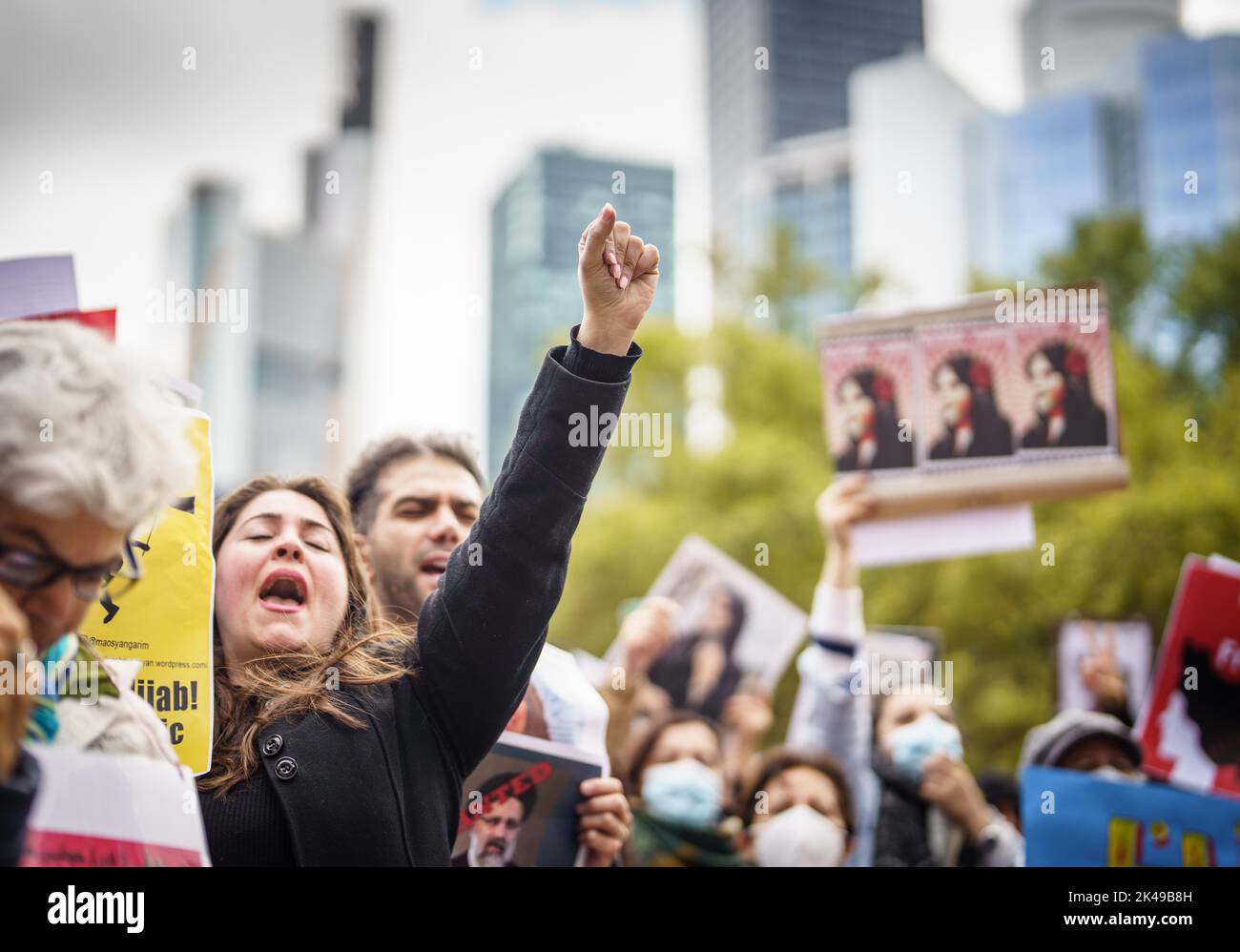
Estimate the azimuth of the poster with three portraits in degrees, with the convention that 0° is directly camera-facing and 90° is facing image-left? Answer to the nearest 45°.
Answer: approximately 0°

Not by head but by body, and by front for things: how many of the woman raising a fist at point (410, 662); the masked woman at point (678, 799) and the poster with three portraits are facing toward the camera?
3

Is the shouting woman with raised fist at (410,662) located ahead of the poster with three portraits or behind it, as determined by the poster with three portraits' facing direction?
ahead

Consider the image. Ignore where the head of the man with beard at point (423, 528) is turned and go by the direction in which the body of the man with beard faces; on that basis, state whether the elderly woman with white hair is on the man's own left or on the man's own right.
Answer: on the man's own right

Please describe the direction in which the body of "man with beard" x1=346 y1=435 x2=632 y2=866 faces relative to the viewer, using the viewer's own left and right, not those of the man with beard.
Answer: facing the viewer and to the right of the viewer

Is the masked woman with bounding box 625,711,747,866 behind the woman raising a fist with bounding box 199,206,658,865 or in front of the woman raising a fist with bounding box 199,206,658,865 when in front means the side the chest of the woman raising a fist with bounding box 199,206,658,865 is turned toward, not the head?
behind

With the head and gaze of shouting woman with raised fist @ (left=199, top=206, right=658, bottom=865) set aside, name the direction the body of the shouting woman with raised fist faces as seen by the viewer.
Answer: toward the camera

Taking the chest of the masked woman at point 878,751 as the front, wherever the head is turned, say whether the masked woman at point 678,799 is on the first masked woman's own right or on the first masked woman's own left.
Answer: on the first masked woman's own right

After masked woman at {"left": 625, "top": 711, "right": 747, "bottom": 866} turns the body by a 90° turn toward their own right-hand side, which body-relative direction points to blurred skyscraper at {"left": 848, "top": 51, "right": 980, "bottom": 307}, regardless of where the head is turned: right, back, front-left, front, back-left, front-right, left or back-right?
right

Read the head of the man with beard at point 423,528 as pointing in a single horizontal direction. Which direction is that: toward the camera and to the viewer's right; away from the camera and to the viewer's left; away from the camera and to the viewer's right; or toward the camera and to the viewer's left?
toward the camera and to the viewer's right

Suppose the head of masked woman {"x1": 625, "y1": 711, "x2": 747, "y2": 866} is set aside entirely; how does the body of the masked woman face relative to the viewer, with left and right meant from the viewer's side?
facing the viewer
